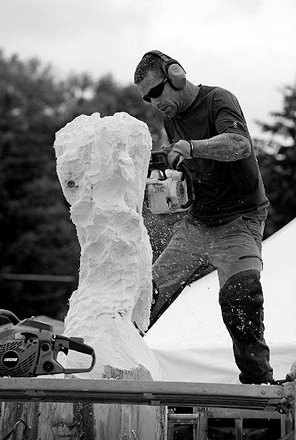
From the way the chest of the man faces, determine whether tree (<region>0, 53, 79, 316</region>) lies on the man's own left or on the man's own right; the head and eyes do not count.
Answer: on the man's own right

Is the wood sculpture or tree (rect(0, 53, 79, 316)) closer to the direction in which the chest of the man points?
the wood sculpture

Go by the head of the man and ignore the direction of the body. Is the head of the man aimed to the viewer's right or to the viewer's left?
to the viewer's left

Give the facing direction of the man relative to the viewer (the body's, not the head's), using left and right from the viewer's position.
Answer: facing the viewer and to the left of the viewer

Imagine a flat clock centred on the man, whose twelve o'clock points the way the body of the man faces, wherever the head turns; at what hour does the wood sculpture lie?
The wood sculpture is roughly at 12 o'clock from the man.
